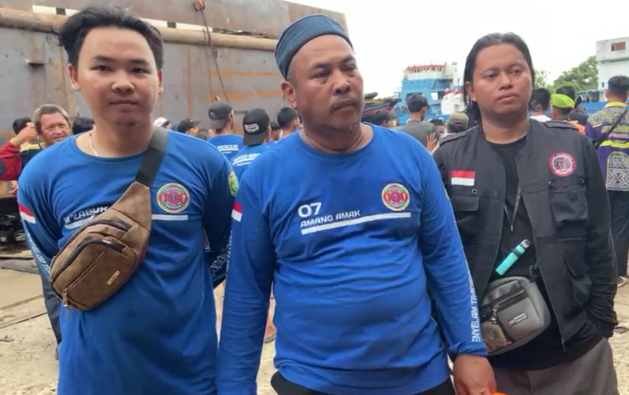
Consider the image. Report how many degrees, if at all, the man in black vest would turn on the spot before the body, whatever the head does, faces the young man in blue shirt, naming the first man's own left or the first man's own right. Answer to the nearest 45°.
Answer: approximately 45° to the first man's own right

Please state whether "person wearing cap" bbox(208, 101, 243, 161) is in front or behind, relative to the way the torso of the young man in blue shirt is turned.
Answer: behind

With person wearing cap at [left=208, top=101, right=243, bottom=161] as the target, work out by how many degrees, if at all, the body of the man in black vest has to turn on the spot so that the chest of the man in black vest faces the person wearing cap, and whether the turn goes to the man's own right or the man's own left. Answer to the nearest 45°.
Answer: approximately 135° to the man's own right

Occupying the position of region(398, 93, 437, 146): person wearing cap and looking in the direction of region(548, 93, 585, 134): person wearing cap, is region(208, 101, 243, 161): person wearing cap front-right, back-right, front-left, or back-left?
back-right

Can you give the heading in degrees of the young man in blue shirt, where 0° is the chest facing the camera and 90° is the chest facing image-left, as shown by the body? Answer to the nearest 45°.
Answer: approximately 0°

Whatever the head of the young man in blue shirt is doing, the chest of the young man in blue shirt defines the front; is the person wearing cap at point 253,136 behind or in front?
behind

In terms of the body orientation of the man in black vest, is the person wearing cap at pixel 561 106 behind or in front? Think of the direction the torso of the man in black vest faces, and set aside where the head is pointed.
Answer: behind

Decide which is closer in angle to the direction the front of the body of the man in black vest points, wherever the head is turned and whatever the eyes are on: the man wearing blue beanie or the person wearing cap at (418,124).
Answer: the man wearing blue beanie
